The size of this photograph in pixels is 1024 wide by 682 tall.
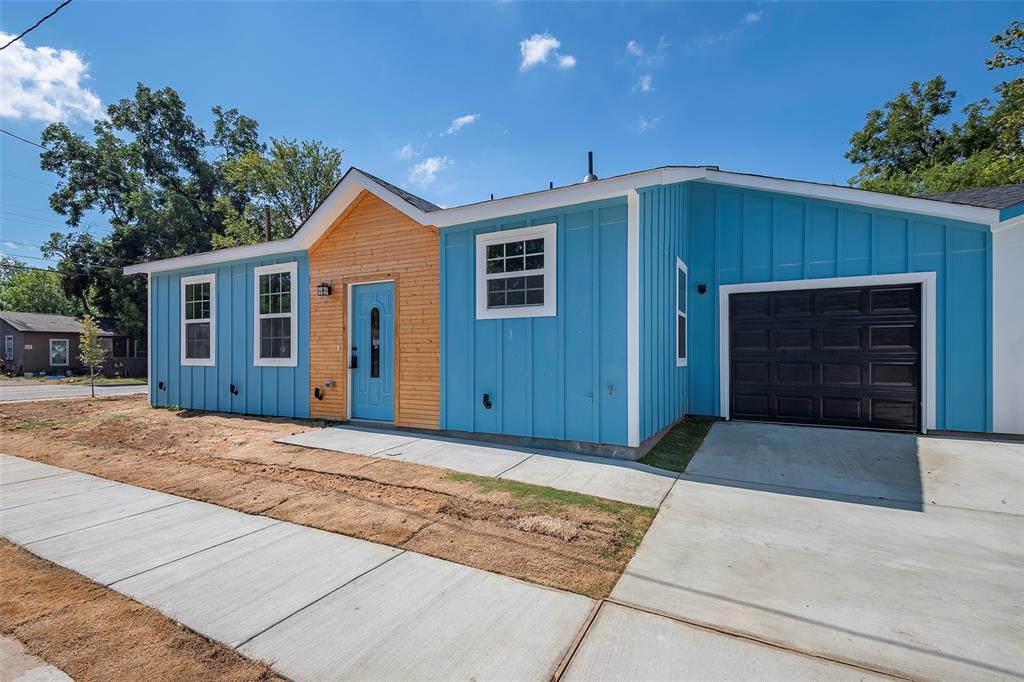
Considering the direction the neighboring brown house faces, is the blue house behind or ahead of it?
ahead

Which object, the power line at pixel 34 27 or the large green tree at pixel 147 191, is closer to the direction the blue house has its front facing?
the power line

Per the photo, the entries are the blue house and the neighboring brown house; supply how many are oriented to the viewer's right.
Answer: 0

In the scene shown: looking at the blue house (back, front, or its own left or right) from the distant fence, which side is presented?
right

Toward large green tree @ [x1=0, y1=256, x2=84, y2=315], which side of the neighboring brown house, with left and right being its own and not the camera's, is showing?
back

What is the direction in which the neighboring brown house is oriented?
toward the camera
